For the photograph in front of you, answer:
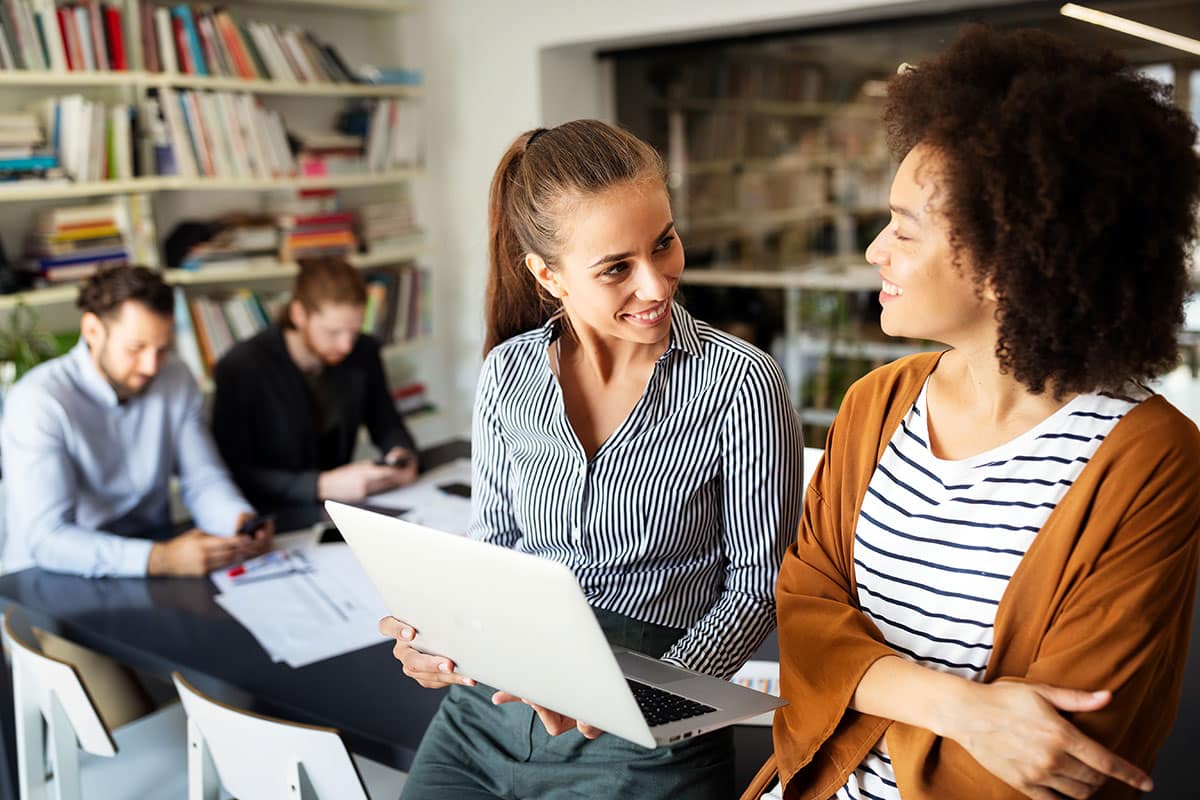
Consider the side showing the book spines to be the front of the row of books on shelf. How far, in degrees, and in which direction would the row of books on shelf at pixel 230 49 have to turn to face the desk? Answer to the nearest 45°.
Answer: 0° — it already faces it

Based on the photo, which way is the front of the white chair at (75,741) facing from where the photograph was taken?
facing away from the viewer and to the right of the viewer

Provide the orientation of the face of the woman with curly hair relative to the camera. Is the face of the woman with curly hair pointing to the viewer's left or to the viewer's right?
to the viewer's left

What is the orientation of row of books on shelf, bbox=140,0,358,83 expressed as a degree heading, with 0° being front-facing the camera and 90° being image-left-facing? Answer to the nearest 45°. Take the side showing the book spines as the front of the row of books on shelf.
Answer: approximately 0°
